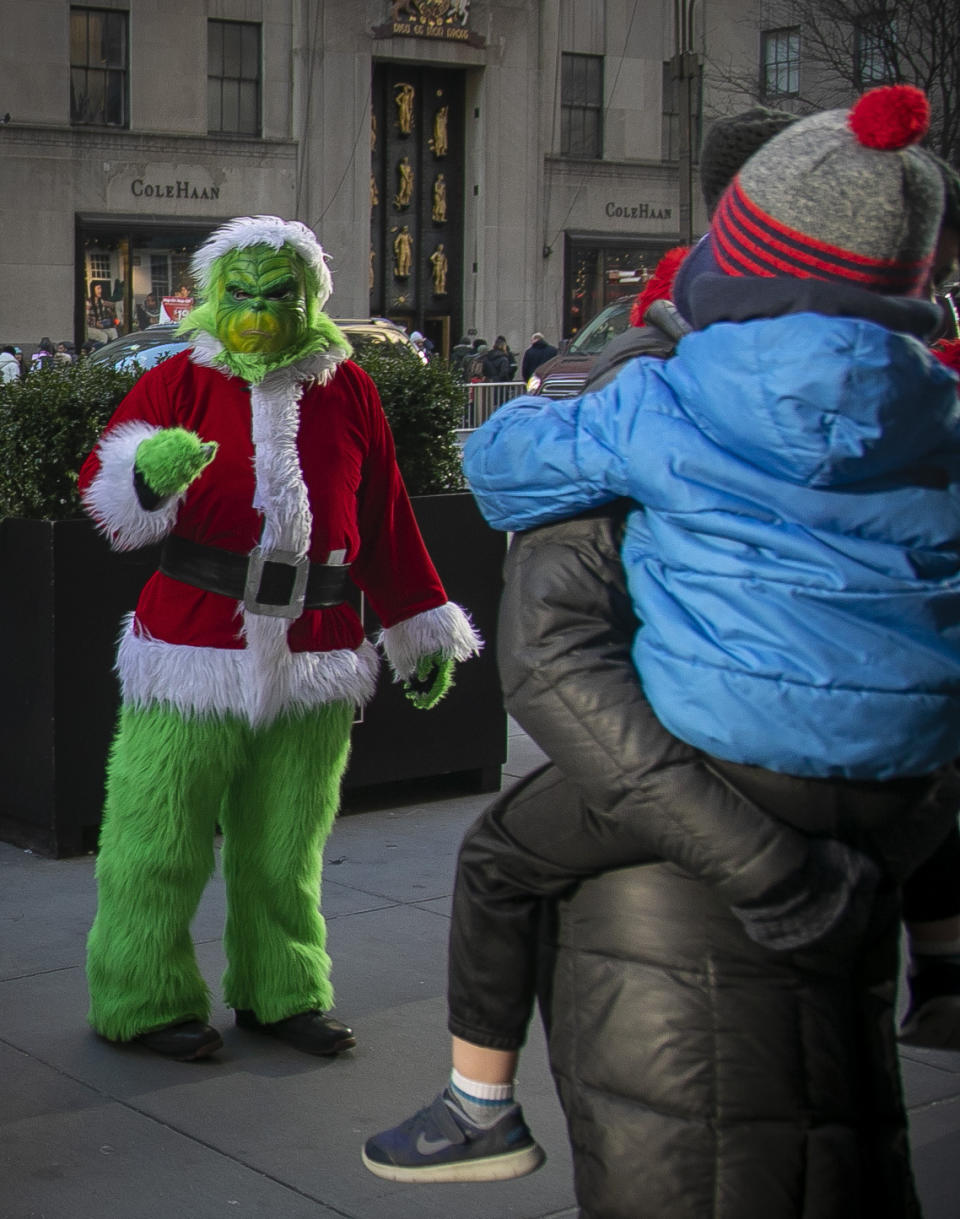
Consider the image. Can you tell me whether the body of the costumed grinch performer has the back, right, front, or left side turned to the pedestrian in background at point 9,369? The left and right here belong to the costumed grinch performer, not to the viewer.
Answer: back

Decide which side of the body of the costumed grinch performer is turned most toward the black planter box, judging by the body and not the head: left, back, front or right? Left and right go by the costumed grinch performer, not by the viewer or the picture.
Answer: back

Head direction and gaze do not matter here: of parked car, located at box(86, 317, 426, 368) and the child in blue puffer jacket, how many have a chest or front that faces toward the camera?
0

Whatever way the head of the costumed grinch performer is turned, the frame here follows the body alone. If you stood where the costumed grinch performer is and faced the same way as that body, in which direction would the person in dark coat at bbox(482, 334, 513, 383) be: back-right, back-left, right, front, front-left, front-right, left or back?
back

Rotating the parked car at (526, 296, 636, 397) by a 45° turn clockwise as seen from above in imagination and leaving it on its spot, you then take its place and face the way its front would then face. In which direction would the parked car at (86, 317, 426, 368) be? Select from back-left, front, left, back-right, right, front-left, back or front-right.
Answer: front

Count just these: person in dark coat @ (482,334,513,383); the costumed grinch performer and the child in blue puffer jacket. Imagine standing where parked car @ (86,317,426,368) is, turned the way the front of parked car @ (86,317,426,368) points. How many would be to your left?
2

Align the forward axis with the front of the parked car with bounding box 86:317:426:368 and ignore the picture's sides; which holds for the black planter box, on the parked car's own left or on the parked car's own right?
on the parked car's own left

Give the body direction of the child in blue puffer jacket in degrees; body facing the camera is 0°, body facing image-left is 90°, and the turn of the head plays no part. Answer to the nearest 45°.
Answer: approximately 135°

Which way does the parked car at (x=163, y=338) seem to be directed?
to the viewer's left

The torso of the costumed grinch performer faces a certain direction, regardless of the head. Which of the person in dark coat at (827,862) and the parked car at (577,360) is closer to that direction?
the person in dark coat

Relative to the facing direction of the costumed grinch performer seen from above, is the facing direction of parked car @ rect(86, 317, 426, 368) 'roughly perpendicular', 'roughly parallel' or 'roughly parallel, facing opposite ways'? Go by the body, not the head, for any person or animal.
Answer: roughly perpendicular

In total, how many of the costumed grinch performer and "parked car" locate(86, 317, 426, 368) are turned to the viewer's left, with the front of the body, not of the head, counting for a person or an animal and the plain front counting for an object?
1

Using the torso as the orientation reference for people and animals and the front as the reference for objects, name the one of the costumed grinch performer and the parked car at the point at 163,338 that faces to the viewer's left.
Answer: the parked car
